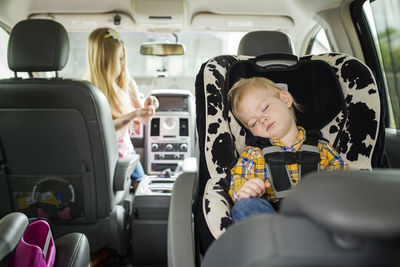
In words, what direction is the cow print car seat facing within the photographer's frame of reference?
facing the viewer

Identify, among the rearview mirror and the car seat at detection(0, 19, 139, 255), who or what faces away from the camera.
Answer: the car seat

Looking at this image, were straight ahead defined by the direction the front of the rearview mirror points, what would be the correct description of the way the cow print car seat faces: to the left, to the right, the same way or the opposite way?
the same way

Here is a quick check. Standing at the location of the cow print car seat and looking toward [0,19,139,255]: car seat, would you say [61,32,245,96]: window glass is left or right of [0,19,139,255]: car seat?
right

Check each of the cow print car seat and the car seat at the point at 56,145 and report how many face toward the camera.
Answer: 1

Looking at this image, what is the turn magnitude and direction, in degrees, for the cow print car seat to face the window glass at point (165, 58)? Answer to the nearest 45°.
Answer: approximately 135° to its right

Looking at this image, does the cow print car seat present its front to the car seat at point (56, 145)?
no

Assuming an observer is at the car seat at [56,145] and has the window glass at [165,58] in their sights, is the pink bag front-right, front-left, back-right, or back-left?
back-right

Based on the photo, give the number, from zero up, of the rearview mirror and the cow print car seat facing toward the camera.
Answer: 2

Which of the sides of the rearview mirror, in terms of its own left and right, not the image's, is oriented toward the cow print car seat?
front

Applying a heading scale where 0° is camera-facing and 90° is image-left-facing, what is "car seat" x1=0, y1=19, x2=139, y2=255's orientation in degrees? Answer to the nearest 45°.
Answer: approximately 180°

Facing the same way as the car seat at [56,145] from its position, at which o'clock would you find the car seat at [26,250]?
the car seat at [26,250] is roughly at 6 o'clock from the car seat at [56,145].

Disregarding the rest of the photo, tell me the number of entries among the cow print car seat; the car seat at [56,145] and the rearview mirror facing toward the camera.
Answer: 2

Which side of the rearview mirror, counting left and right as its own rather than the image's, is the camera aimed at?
front

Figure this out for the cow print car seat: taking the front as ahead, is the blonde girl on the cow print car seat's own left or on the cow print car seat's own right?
on the cow print car seat's own right

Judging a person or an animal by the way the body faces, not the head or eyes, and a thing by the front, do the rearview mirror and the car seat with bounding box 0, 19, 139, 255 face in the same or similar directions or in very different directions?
very different directions
